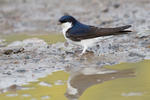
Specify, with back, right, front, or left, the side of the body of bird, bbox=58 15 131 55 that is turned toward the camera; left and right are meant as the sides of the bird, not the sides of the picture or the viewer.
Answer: left
